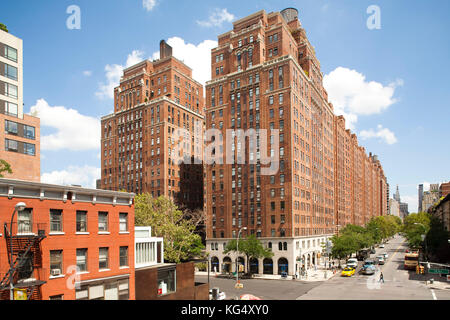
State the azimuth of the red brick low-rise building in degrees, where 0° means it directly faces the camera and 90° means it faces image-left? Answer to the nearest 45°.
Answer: approximately 315°
